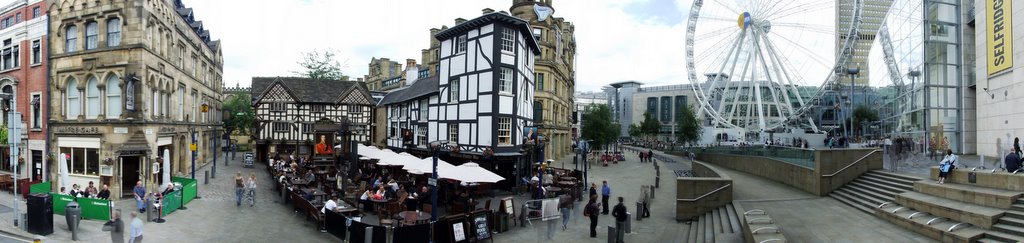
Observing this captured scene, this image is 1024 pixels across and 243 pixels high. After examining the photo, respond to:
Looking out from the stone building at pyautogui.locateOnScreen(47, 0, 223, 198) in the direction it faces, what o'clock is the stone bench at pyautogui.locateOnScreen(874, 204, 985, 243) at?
The stone bench is roughly at 11 o'clock from the stone building.

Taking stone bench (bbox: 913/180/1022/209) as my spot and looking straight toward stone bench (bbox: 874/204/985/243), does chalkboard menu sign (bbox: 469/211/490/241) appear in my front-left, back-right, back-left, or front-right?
front-right

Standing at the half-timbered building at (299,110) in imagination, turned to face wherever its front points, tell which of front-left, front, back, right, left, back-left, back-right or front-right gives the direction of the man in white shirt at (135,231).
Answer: front

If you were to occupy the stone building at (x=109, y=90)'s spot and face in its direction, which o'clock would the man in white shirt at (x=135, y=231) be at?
The man in white shirt is roughly at 12 o'clock from the stone building.

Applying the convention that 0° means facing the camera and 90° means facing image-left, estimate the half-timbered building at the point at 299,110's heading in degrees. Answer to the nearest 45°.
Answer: approximately 0°

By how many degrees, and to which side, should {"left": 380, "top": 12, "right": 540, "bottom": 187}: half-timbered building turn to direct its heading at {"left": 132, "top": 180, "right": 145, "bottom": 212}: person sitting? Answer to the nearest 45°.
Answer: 0° — it already faces them

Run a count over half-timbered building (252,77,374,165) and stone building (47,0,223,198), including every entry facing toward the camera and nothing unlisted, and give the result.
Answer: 2

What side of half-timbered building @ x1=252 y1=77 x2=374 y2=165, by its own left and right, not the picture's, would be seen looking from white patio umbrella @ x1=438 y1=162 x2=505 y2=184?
front

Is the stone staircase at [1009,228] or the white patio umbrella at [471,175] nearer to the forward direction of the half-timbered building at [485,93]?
the white patio umbrella

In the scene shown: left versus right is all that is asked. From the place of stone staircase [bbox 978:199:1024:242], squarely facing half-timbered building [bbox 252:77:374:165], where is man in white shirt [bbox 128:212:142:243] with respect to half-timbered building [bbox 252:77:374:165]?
left

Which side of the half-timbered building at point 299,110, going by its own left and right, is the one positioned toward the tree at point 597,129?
left

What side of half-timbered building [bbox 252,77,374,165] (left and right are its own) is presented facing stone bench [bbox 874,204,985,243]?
front

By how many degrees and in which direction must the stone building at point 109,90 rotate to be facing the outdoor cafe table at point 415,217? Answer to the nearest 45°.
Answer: approximately 45° to its left

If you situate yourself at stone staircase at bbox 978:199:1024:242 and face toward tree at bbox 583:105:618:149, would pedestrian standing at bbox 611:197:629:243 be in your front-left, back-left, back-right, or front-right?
front-left

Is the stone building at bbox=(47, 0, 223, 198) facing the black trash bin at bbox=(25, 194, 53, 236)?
yes

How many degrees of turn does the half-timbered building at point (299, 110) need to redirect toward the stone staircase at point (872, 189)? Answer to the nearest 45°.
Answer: approximately 45° to its left

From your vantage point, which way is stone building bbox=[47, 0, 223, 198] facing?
toward the camera

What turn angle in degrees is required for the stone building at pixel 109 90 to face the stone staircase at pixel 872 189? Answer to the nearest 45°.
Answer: approximately 45° to its left

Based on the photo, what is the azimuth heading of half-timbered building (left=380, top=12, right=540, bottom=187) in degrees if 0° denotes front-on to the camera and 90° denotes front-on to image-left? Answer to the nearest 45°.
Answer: approximately 45°
